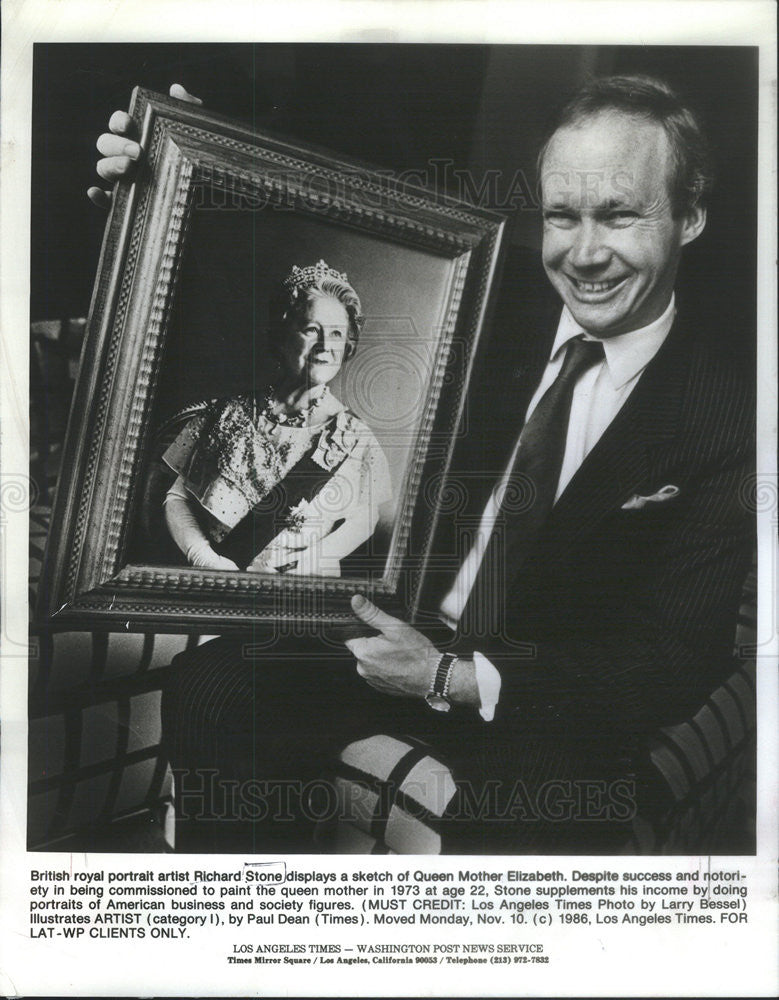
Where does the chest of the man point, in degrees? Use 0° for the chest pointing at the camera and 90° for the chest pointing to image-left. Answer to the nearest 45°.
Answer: approximately 45°
